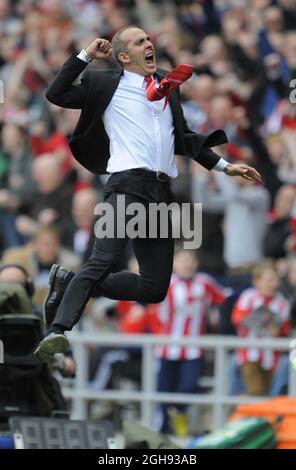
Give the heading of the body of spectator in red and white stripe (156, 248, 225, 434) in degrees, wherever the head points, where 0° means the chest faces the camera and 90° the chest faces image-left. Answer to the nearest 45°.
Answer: approximately 0°

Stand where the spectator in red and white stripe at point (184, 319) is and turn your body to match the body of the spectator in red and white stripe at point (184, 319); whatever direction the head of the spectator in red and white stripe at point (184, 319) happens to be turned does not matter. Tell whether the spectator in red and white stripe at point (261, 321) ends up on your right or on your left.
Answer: on your left
